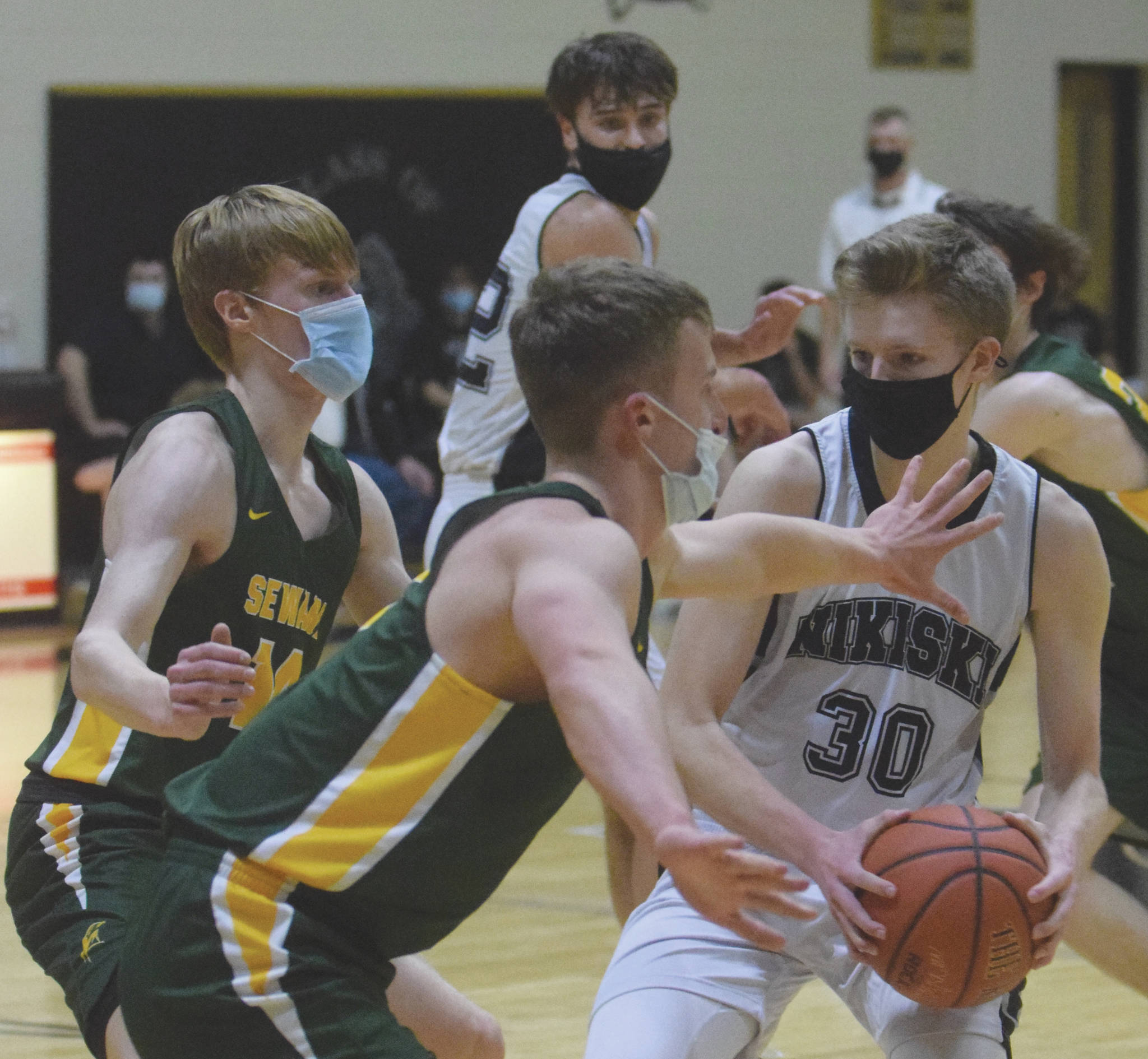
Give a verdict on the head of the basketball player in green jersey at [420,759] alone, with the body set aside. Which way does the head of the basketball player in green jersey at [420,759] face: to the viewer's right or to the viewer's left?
to the viewer's right

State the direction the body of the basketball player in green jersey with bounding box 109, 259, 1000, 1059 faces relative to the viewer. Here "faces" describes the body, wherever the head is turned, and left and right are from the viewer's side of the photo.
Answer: facing to the right of the viewer

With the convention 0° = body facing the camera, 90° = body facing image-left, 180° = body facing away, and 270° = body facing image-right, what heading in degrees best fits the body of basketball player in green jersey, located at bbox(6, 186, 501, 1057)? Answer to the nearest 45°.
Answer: approximately 315°

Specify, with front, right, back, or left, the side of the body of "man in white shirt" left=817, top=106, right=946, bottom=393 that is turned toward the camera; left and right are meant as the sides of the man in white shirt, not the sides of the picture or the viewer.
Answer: front

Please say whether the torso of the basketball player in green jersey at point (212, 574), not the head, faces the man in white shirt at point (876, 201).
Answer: no

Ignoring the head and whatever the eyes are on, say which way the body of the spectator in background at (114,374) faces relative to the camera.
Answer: toward the camera

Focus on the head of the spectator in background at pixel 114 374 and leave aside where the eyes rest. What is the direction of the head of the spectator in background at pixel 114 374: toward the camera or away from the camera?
toward the camera

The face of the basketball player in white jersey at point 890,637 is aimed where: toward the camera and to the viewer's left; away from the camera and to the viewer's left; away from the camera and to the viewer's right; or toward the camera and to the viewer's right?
toward the camera and to the viewer's left

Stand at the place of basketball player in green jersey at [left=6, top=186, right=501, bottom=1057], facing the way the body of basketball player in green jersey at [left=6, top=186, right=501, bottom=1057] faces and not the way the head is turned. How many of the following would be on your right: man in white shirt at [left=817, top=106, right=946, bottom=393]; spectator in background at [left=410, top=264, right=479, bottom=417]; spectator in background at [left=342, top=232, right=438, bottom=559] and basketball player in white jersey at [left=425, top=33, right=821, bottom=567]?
0

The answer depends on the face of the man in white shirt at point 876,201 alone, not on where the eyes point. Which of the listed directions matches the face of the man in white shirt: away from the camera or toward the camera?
toward the camera

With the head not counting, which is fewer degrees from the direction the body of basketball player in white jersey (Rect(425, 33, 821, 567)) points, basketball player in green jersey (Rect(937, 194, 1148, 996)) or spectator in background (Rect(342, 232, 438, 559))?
the basketball player in green jersey
